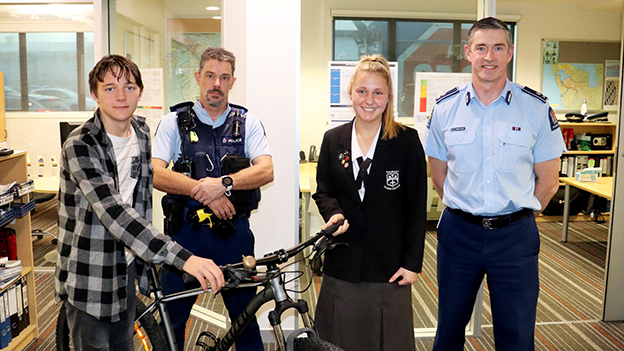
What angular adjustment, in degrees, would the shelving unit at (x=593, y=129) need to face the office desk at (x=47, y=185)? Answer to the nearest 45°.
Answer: approximately 45° to its right

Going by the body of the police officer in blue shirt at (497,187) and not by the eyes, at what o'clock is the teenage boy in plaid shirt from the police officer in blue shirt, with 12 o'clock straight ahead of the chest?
The teenage boy in plaid shirt is roughly at 2 o'clock from the police officer in blue shirt.

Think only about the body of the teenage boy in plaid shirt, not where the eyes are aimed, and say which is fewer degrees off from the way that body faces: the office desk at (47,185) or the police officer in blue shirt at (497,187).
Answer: the police officer in blue shirt

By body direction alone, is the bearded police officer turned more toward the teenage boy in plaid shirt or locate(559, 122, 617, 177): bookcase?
the teenage boy in plaid shirt

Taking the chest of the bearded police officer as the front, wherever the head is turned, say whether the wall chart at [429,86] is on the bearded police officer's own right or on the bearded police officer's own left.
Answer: on the bearded police officer's own left
